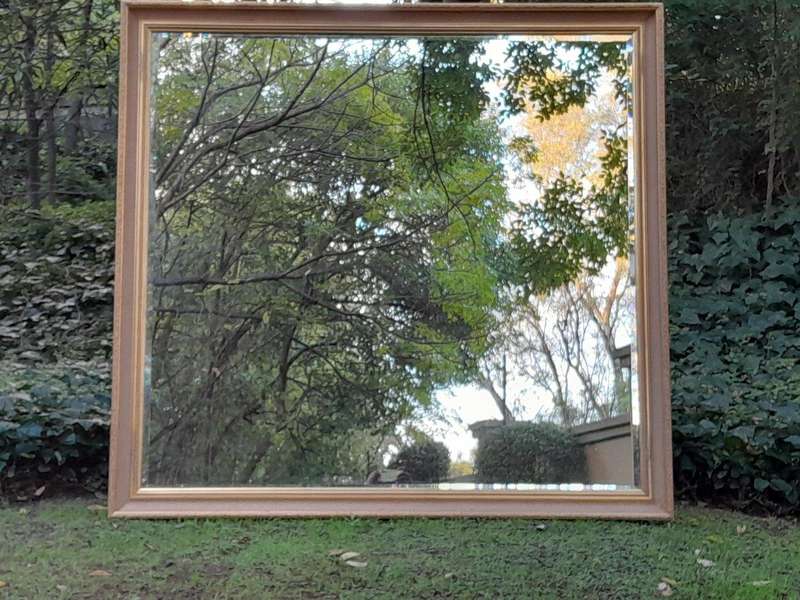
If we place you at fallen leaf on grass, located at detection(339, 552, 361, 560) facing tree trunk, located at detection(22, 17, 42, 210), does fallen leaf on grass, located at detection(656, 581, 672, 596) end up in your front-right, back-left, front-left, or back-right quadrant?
back-right

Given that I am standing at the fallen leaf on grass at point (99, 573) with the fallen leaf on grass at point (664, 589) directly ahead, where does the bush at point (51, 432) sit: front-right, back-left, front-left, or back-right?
back-left

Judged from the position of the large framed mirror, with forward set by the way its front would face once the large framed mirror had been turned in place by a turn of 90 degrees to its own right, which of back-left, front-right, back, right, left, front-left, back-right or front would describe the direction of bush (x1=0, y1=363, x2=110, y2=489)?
front

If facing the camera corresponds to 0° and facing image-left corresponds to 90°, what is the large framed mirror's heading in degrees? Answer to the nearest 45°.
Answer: approximately 0°

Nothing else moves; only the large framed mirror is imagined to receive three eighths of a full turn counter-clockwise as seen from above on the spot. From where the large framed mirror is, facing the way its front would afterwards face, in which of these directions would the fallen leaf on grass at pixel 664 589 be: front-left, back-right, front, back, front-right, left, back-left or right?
right
